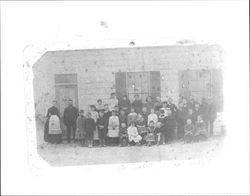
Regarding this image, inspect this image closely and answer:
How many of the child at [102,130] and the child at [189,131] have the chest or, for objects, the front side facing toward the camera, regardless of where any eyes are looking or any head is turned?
2

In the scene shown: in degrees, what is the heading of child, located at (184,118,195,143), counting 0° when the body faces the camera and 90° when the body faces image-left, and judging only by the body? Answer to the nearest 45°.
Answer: approximately 0°
